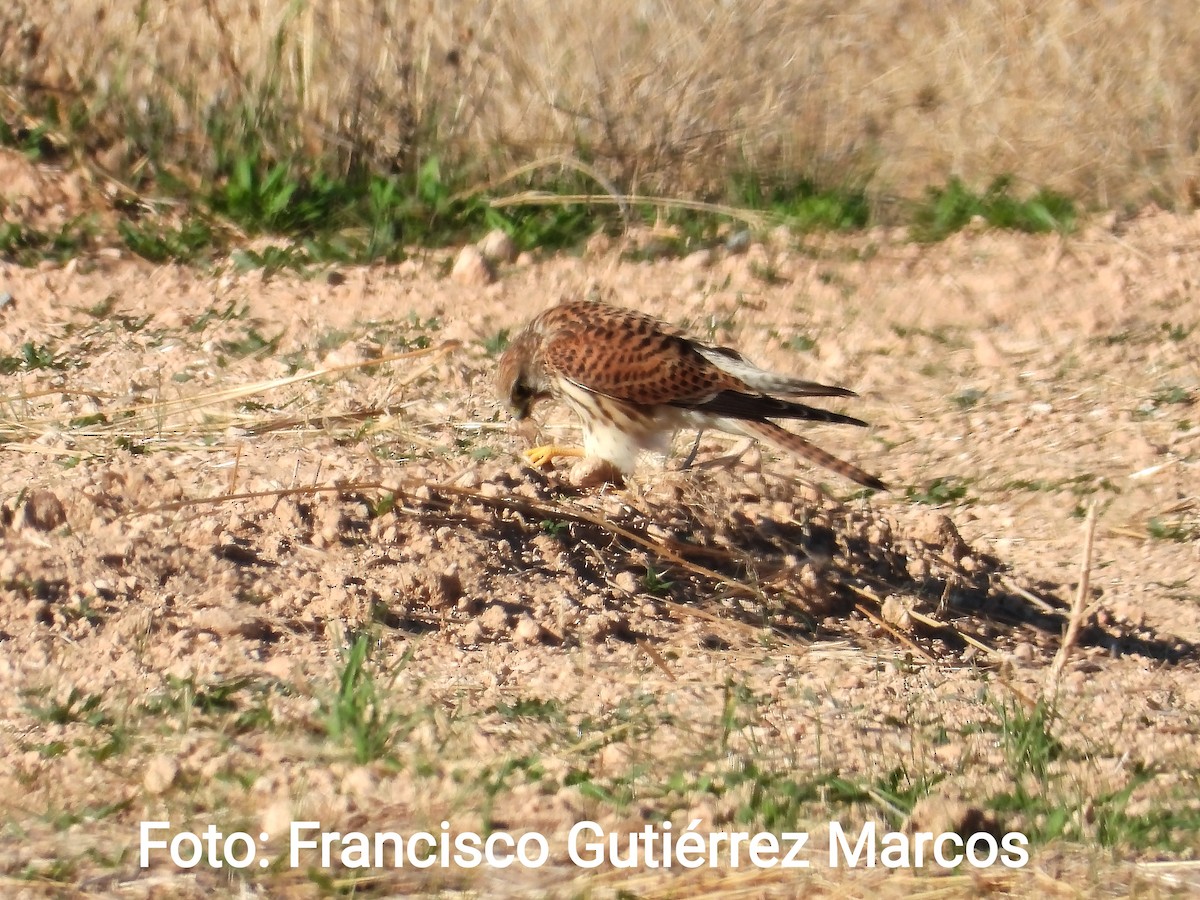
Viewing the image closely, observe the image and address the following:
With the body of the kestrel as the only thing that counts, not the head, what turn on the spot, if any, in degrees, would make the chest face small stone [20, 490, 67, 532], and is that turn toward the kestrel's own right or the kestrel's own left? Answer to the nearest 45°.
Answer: approximately 45° to the kestrel's own left

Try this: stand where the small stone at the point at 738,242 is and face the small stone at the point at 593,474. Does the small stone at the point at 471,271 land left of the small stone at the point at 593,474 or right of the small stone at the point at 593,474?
right

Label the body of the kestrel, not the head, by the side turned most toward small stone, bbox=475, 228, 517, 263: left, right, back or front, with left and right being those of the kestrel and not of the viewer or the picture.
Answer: right

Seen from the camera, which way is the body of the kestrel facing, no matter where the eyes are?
to the viewer's left

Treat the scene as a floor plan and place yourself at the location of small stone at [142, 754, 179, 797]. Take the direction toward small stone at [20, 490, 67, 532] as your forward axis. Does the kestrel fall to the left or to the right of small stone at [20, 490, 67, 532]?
right

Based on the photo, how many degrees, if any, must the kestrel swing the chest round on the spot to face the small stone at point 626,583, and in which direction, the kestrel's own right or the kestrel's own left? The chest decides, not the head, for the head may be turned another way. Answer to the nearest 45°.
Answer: approximately 90° to the kestrel's own left

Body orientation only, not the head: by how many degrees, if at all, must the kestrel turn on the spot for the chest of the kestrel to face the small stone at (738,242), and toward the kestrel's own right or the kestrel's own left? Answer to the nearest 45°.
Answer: approximately 90° to the kestrel's own right

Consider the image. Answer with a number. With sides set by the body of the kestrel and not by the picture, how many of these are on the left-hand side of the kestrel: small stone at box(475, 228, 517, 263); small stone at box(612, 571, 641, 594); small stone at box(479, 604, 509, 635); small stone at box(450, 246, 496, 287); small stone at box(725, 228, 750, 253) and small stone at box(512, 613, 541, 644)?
3

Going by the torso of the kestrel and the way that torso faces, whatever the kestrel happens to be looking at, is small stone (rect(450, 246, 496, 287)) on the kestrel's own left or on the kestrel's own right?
on the kestrel's own right

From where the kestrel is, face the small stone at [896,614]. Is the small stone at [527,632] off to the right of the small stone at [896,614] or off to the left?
right
